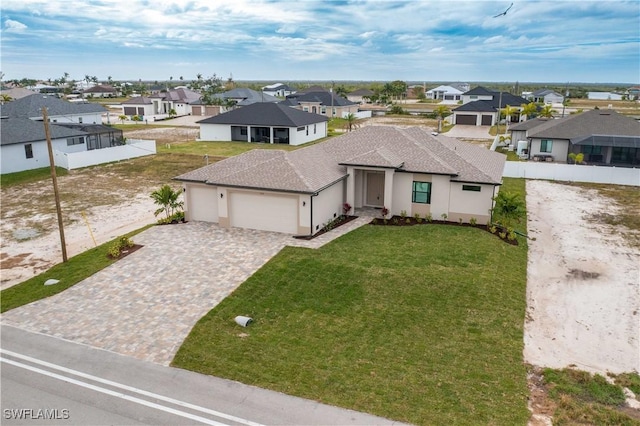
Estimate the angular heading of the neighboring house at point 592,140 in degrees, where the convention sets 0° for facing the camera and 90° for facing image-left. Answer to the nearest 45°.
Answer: approximately 180°

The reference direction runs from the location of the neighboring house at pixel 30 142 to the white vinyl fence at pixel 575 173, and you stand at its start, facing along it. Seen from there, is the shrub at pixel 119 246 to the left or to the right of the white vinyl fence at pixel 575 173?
right

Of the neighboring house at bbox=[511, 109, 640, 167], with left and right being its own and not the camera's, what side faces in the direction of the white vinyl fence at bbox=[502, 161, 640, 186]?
back

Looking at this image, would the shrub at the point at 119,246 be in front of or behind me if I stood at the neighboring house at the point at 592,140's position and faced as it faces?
behind

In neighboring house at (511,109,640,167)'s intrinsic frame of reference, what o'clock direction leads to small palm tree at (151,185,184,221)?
The small palm tree is roughly at 7 o'clock from the neighboring house.

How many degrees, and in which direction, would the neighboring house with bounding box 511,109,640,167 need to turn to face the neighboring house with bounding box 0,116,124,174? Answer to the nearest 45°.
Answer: approximately 135° to its left

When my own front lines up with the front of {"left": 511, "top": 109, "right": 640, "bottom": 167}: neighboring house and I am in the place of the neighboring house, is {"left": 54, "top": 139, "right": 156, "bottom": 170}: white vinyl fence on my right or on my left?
on my left

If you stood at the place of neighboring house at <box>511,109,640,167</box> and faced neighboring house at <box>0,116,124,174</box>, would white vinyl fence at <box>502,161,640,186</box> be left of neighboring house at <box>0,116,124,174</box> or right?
left
